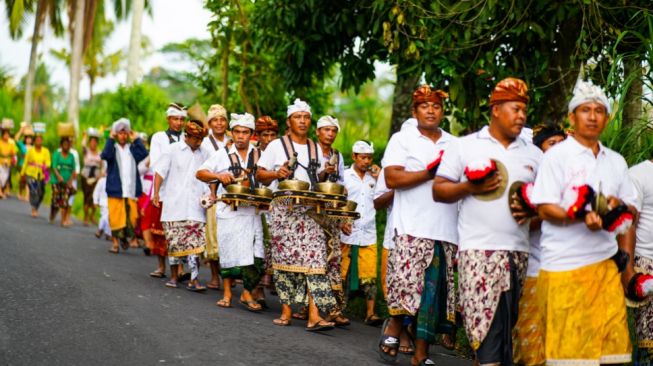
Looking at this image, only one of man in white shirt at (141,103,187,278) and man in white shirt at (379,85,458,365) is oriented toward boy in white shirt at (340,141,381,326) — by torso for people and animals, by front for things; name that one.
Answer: man in white shirt at (141,103,187,278)

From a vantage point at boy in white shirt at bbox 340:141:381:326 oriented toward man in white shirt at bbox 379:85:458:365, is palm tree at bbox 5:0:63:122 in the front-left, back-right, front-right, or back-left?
back-right

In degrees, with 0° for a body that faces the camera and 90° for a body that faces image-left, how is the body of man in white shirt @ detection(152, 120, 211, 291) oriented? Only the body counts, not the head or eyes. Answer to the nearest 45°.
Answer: approximately 315°

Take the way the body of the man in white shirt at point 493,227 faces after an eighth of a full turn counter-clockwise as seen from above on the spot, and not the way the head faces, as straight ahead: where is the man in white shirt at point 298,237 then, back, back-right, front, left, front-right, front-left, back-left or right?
back-left

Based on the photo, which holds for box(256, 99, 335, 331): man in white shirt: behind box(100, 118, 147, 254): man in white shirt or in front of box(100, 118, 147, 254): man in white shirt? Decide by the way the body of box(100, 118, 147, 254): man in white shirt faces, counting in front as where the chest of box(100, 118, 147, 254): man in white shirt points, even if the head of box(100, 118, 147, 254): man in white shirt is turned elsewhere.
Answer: in front

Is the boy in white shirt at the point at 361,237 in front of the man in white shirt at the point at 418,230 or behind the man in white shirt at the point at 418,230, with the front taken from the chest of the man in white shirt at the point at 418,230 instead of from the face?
behind

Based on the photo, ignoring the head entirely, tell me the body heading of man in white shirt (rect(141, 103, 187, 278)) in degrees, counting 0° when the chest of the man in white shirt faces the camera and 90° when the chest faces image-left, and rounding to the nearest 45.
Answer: approximately 315°

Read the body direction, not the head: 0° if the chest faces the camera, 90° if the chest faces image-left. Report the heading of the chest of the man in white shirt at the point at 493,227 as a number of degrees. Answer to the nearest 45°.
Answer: approximately 315°

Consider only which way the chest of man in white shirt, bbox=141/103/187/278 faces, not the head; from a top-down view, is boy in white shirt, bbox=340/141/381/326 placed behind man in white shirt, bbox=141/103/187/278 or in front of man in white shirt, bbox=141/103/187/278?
in front
